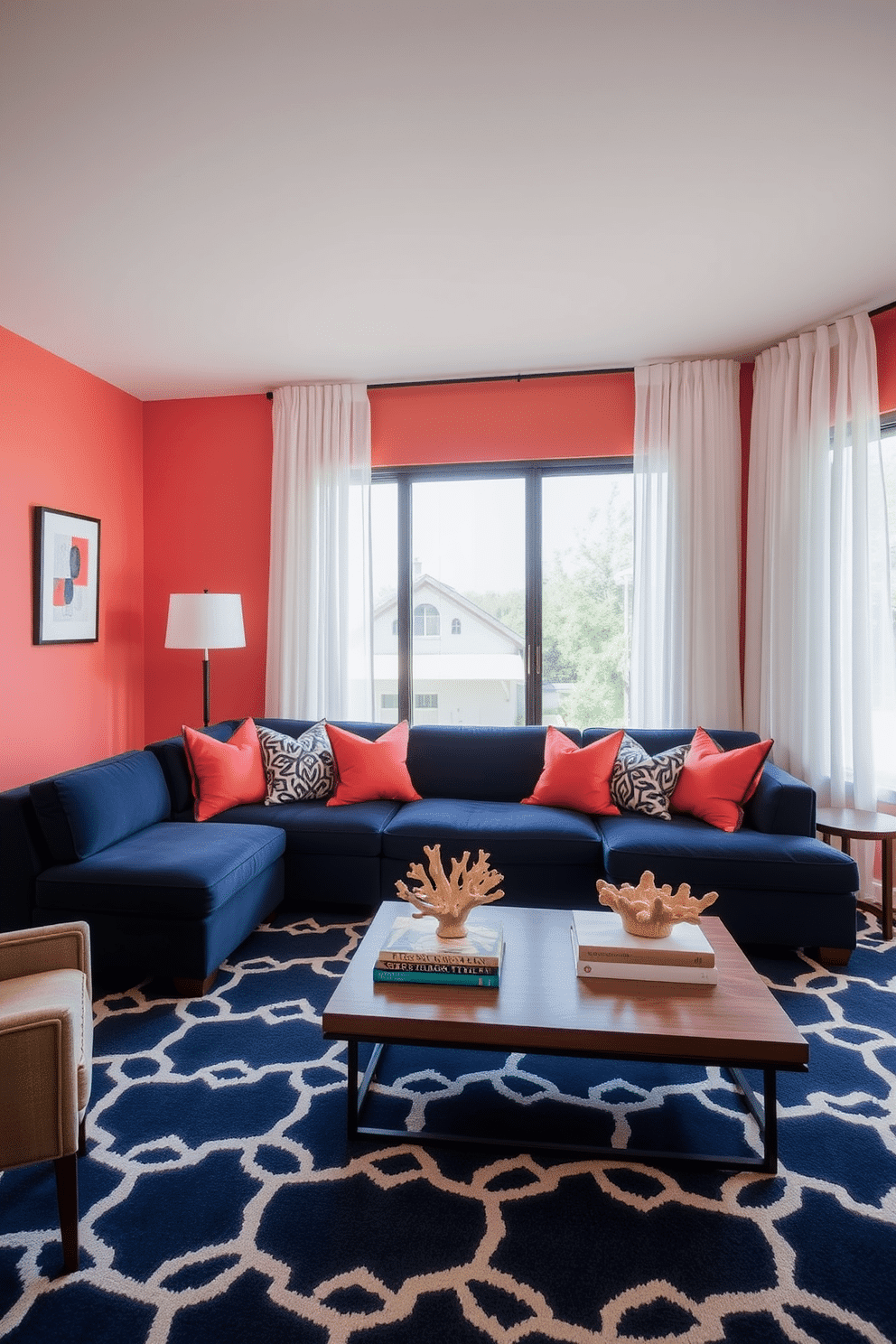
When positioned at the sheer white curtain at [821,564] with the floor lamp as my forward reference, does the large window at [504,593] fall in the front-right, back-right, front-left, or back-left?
front-right

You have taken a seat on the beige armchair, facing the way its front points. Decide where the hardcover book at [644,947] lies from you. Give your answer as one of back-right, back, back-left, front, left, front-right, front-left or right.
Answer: front

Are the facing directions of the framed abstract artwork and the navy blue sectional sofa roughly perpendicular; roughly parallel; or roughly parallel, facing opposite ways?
roughly perpendicular

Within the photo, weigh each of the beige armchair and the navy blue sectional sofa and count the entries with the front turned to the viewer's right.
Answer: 1

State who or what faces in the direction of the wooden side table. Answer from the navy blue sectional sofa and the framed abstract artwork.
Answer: the framed abstract artwork

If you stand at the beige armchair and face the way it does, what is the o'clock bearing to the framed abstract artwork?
The framed abstract artwork is roughly at 9 o'clock from the beige armchair.

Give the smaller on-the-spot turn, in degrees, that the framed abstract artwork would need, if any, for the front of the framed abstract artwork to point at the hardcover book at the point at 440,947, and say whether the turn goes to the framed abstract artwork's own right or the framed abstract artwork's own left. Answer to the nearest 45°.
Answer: approximately 45° to the framed abstract artwork's own right

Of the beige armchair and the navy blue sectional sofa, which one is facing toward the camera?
the navy blue sectional sofa

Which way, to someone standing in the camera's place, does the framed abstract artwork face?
facing the viewer and to the right of the viewer

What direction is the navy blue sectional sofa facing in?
toward the camera

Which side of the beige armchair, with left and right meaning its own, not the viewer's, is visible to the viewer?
right

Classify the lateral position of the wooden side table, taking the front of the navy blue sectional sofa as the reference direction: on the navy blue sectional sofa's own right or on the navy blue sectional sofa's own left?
on the navy blue sectional sofa's own left

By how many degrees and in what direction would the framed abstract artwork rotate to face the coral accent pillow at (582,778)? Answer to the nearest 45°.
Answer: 0° — it already faces it

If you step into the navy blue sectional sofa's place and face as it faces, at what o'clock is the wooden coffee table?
The wooden coffee table is roughly at 11 o'clock from the navy blue sectional sofa.
